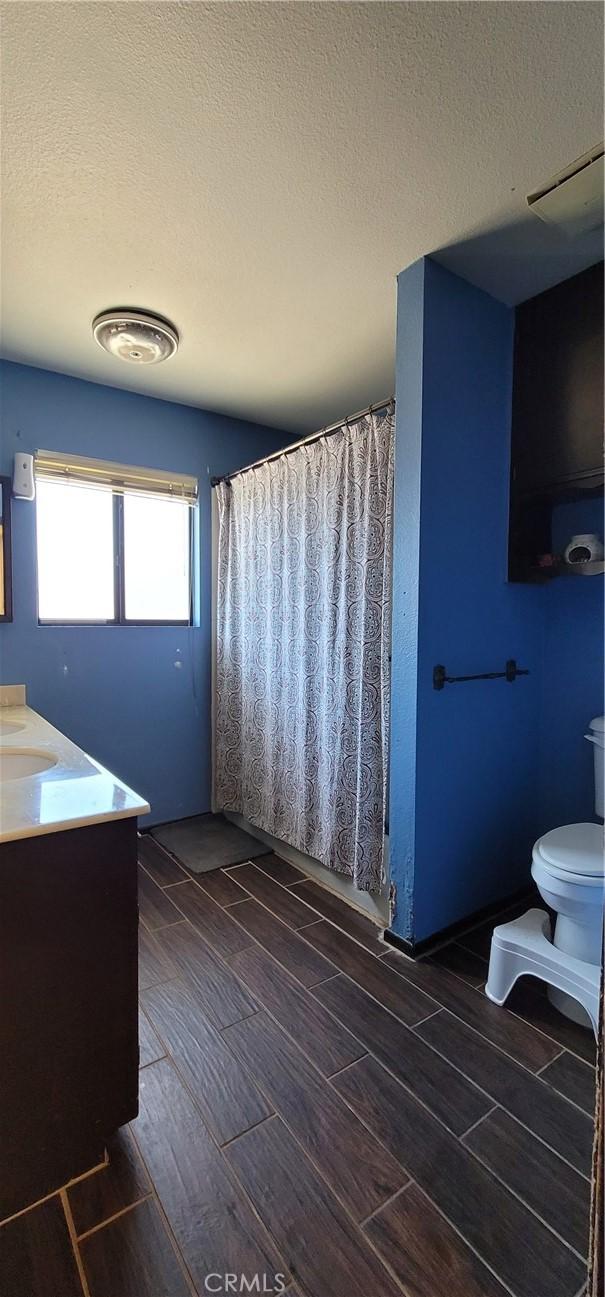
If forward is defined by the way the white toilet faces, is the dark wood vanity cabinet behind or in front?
in front

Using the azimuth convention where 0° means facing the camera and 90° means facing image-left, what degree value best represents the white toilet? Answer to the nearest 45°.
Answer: approximately 45°

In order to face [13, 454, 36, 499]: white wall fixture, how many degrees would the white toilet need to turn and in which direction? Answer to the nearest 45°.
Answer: approximately 45° to its right

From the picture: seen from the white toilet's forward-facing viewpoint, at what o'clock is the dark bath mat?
The dark bath mat is roughly at 2 o'clock from the white toilet.
